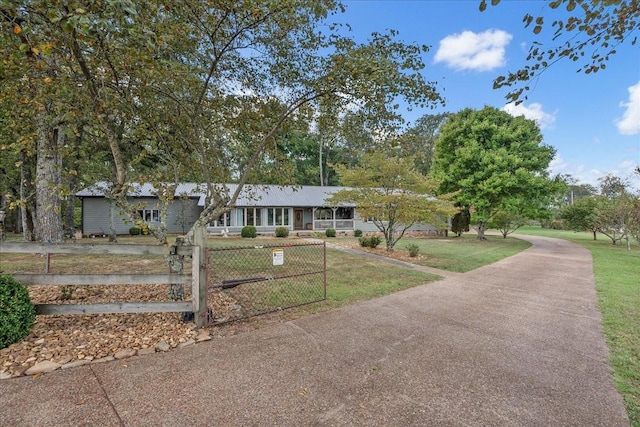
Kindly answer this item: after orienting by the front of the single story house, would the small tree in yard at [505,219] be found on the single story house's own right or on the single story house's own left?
on the single story house's own left

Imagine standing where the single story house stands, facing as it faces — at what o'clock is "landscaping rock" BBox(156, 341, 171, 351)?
The landscaping rock is roughly at 12 o'clock from the single story house.

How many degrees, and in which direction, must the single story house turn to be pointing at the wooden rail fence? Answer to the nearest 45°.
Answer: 0° — it already faces it

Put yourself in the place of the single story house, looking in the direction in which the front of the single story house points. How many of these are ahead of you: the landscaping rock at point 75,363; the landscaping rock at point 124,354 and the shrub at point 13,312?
3

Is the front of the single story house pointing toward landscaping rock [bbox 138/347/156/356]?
yes

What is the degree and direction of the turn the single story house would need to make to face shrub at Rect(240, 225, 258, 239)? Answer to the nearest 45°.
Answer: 0° — it already faces it

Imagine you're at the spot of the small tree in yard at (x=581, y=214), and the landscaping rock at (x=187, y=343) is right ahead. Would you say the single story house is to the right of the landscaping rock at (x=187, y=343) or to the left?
right

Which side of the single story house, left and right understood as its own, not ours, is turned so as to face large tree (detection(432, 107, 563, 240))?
left

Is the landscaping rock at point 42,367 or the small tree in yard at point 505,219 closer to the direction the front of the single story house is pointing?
the landscaping rock

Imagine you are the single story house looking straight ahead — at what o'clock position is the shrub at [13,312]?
The shrub is roughly at 12 o'clock from the single story house.

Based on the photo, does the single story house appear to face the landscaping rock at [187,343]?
yes

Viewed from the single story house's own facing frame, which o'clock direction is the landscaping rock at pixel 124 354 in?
The landscaping rock is roughly at 12 o'clock from the single story house.
